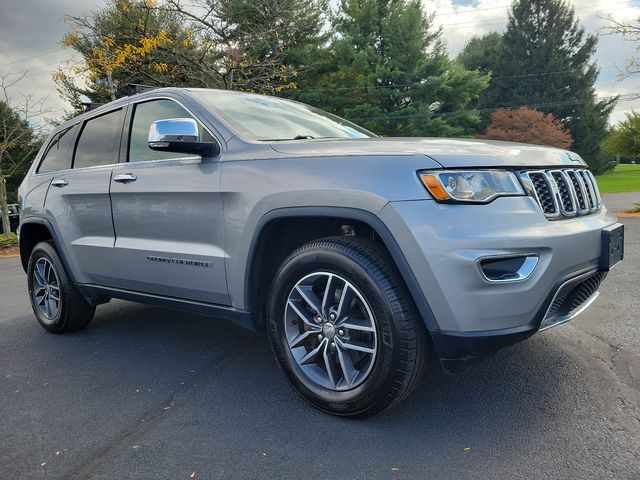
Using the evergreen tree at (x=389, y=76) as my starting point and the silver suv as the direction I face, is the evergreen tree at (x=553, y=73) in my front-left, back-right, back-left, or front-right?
back-left

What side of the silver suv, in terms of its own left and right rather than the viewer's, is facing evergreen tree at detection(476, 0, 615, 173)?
left

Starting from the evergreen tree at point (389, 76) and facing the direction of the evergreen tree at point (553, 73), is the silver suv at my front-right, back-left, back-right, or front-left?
back-right

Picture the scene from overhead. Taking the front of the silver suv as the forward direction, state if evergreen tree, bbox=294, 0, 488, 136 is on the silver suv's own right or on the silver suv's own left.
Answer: on the silver suv's own left

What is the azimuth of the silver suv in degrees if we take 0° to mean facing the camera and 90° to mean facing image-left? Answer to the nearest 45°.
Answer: approximately 315°
